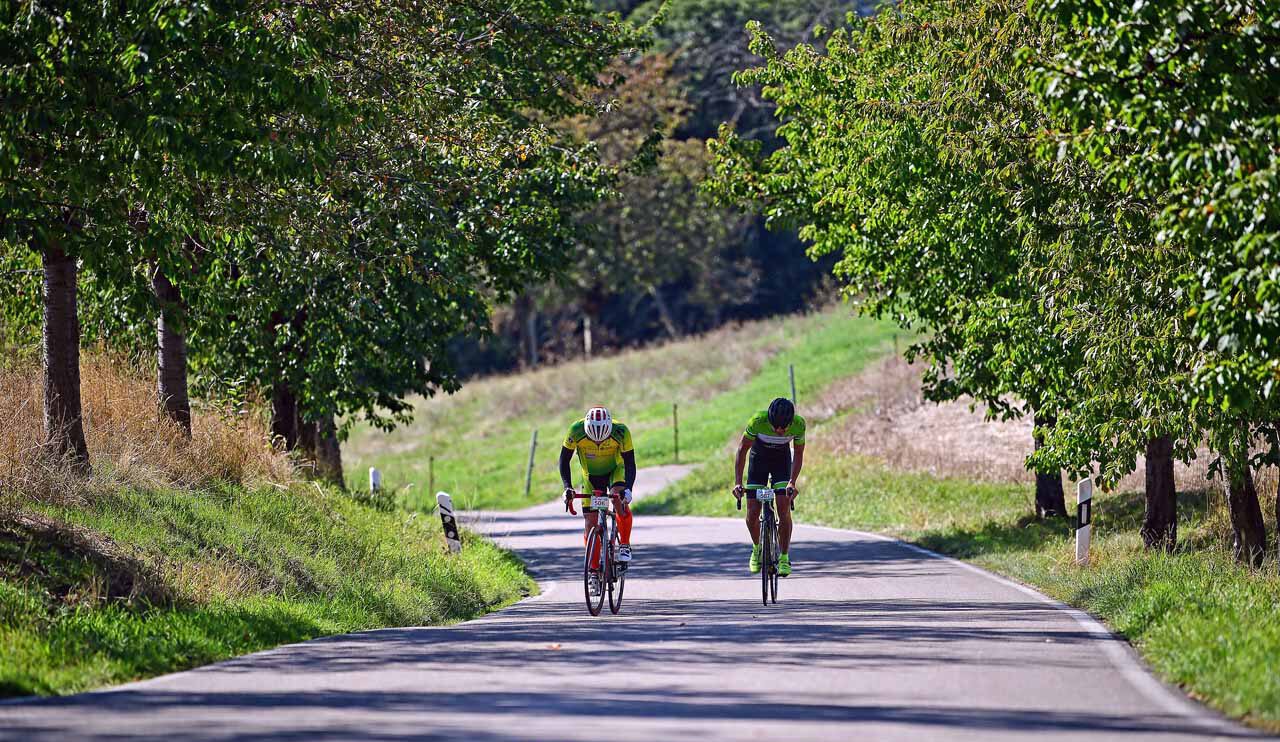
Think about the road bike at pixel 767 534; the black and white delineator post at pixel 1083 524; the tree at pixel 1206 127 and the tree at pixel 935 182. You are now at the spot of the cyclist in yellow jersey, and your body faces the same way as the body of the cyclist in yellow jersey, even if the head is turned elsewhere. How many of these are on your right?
0

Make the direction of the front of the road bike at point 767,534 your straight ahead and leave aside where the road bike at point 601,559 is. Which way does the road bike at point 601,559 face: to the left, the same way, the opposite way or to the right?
the same way

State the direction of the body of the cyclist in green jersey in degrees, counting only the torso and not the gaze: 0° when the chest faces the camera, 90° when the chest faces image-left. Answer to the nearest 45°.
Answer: approximately 0°

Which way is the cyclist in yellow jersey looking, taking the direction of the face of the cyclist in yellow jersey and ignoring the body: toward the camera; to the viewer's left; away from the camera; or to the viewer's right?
toward the camera

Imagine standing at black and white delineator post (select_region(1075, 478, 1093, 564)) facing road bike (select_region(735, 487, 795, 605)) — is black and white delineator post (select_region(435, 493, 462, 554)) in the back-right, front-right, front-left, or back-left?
front-right

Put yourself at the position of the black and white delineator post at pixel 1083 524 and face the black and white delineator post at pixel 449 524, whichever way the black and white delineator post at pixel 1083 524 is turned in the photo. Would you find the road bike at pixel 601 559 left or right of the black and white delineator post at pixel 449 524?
left

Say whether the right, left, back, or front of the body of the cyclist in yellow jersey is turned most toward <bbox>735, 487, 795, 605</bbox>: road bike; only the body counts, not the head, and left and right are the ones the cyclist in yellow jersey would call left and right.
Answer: left

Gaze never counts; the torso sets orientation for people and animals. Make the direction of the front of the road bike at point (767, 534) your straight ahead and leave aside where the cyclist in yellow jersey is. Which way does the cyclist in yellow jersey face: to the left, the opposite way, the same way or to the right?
the same way

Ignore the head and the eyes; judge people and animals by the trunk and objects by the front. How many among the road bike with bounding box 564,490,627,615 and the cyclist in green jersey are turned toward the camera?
2

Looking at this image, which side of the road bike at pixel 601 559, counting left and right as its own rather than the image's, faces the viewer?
front

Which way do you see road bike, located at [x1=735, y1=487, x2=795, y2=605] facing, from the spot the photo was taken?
facing the viewer

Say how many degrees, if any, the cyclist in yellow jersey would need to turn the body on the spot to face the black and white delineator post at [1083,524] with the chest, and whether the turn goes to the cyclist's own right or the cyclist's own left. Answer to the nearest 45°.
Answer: approximately 135° to the cyclist's own left

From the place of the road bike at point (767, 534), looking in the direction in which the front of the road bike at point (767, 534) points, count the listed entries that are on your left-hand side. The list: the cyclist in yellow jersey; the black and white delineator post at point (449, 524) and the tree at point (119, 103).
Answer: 0

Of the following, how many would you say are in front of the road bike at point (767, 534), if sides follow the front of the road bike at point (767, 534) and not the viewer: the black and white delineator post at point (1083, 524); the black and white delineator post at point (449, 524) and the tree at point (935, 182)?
0

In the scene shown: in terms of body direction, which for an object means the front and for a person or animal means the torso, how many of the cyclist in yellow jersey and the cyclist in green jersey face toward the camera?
2
